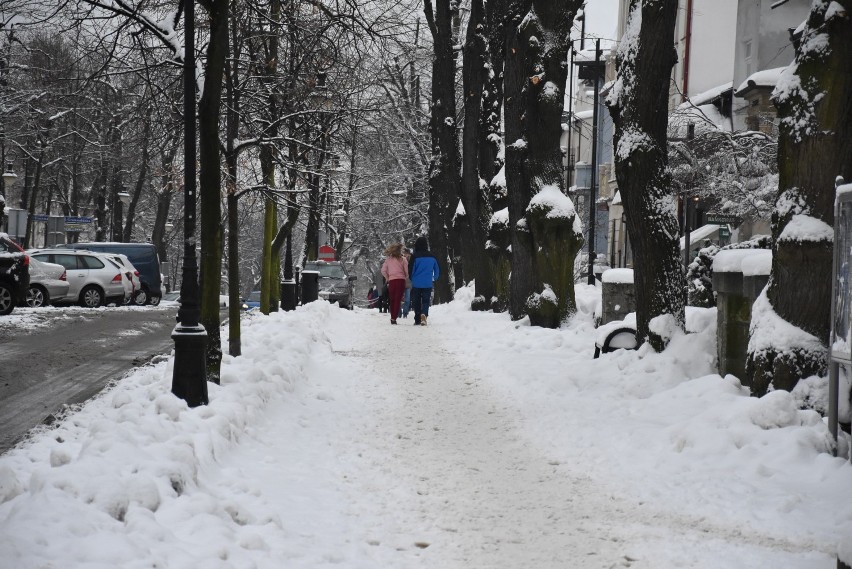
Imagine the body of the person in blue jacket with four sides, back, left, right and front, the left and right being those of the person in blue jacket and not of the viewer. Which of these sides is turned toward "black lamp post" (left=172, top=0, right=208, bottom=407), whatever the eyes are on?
back

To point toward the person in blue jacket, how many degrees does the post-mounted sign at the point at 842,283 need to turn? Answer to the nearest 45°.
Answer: approximately 90° to its right

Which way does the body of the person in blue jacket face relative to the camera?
away from the camera

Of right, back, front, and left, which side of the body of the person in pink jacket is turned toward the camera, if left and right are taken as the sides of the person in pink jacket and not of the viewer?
back
